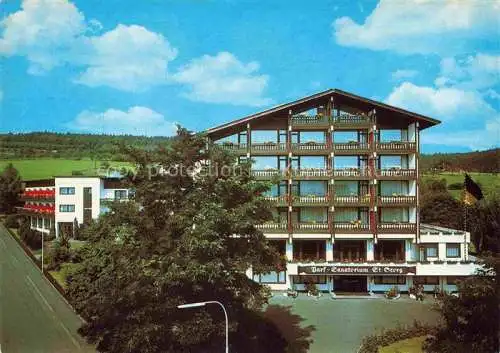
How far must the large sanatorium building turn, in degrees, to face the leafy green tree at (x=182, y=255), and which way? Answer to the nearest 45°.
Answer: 0° — it already faces it

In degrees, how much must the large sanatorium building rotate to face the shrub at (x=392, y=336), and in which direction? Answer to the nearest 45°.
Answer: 0° — it already faces it

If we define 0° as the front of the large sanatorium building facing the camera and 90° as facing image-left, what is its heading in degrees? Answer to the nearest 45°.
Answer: approximately 0°

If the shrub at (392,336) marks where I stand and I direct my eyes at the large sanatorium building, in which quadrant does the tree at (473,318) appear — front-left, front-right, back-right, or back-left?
back-right
